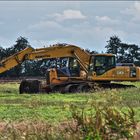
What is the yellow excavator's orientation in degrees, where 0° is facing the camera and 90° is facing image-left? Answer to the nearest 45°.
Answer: approximately 90°
